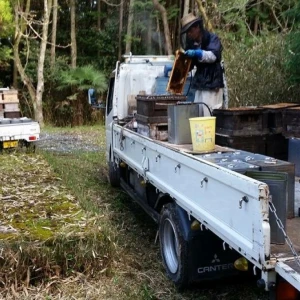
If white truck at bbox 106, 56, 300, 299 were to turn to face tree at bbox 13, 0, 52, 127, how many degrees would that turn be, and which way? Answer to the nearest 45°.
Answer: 0° — it already faces it

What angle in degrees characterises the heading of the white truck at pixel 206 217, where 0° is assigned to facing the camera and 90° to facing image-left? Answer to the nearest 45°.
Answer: approximately 135°

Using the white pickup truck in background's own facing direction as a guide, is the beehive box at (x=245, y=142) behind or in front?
behind

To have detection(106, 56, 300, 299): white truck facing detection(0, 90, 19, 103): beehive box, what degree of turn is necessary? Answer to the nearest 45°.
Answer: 0° — it already faces it

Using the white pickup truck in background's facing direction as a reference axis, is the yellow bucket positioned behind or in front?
behind

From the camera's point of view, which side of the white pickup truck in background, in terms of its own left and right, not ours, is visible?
back

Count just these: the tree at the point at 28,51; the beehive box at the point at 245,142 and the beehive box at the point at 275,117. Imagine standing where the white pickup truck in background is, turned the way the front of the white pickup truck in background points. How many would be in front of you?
1
